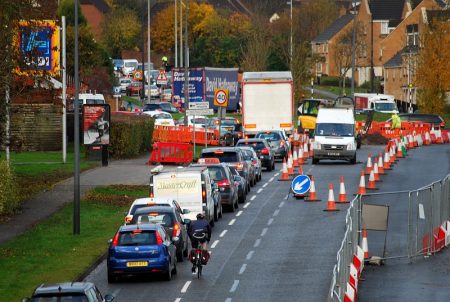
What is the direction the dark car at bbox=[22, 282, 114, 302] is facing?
away from the camera

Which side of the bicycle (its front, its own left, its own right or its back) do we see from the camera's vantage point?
back

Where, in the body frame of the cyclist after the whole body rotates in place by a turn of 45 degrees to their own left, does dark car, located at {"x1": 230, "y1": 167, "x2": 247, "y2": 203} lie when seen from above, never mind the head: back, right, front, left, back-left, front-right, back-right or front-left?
front-right

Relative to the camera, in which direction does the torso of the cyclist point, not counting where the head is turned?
away from the camera

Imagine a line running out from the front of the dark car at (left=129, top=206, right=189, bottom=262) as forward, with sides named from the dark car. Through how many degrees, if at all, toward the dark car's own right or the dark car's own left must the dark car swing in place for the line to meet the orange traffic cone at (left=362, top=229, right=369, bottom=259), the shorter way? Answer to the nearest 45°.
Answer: approximately 90° to the dark car's own right

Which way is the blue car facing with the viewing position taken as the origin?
facing away from the viewer

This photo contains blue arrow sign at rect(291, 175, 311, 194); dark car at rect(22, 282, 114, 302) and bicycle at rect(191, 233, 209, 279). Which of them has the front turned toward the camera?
the blue arrow sign

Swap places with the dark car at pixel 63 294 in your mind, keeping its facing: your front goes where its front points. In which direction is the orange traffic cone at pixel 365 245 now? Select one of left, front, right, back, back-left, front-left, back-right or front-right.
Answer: front-right

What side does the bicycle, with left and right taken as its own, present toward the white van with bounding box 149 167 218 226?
front

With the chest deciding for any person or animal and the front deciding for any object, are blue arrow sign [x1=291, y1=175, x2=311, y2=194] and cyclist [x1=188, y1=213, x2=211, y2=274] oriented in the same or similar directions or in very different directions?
very different directions

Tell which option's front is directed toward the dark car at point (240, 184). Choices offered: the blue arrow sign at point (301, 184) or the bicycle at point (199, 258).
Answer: the bicycle

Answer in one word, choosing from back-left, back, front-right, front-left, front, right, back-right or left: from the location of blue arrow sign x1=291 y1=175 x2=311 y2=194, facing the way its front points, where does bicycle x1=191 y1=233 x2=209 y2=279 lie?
front

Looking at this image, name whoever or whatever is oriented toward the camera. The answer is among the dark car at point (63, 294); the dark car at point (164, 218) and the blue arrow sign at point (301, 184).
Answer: the blue arrow sign

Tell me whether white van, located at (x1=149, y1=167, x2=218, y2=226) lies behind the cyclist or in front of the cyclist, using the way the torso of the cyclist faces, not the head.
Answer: in front

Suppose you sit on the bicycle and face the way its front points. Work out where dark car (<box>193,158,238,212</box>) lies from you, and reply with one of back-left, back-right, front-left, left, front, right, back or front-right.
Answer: front

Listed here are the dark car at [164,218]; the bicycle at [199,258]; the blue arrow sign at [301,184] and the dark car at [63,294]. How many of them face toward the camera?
1

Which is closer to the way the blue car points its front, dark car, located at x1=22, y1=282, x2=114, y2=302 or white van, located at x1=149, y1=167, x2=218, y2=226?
the white van
